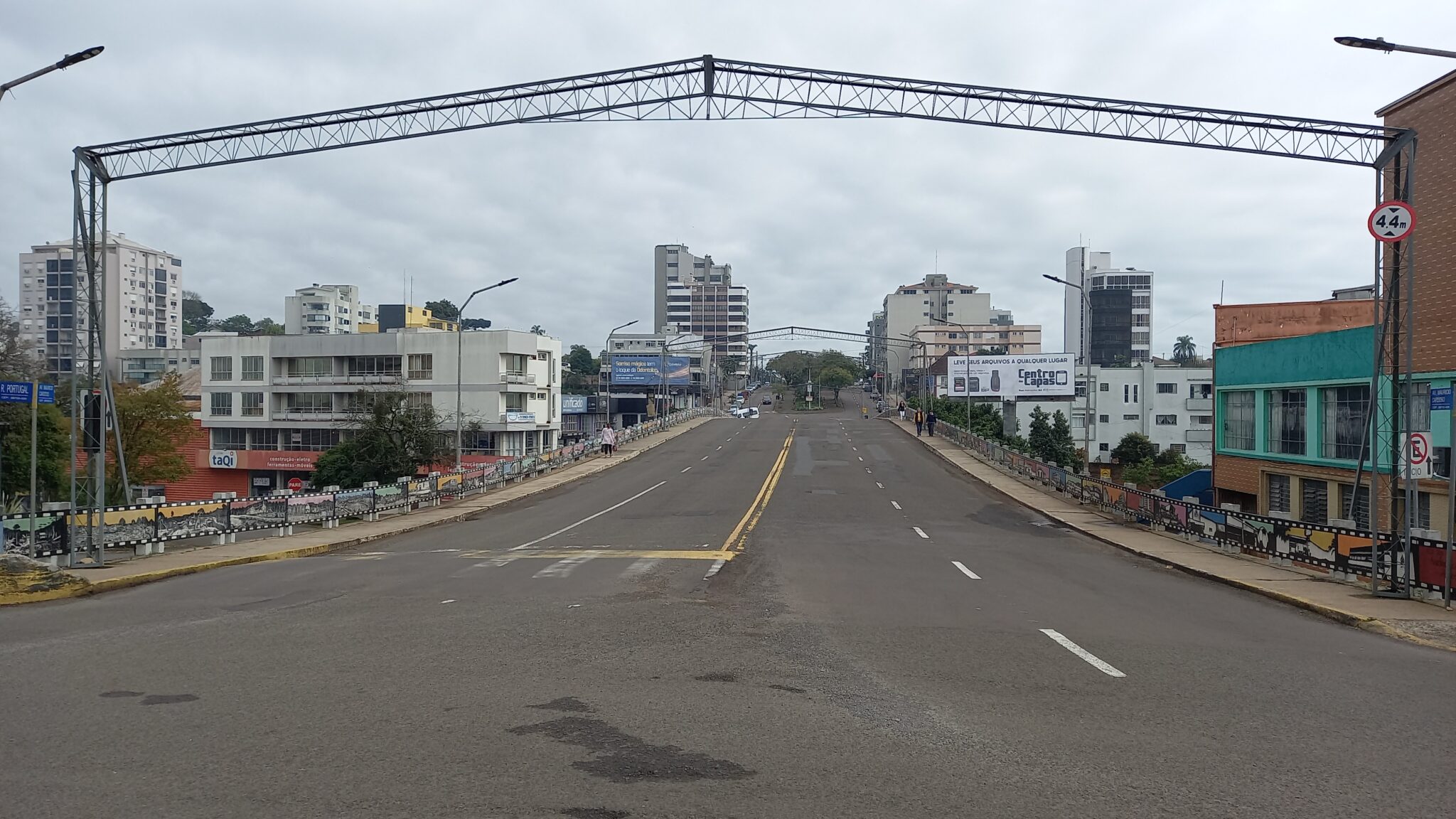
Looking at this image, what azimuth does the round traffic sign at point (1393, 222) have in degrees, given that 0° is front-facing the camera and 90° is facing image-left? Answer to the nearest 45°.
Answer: approximately 0°

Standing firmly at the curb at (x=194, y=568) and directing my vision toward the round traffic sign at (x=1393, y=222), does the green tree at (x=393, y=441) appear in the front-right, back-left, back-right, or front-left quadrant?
back-left

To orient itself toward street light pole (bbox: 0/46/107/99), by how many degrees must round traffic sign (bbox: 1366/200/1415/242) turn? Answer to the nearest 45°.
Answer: approximately 45° to its right

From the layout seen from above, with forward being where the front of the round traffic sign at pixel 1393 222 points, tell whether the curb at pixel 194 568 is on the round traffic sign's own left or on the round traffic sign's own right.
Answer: on the round traffic sign's own right

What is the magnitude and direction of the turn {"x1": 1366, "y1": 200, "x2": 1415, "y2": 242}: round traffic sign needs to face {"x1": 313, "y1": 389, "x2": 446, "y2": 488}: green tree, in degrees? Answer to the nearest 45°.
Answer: approximately 90° to its right

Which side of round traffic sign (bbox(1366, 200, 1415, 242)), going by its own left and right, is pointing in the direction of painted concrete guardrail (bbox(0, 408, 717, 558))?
right

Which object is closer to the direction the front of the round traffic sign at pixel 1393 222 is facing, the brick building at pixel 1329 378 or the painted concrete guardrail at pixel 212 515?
the painted concrete guardrail

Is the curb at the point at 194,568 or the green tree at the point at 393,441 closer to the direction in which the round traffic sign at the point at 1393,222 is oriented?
the curb

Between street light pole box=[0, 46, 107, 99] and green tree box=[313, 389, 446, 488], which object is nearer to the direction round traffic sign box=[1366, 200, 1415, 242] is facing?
the street light pole

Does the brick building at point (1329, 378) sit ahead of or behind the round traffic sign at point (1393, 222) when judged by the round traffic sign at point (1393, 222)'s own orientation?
behind
